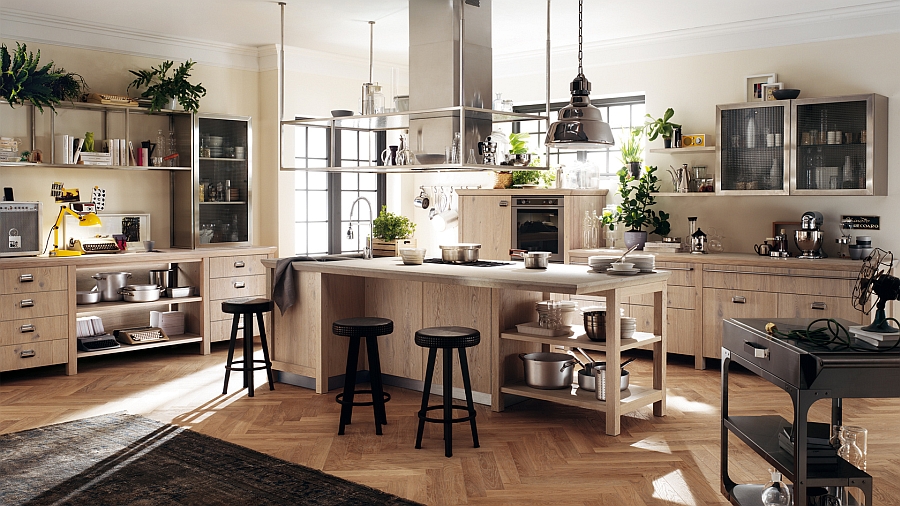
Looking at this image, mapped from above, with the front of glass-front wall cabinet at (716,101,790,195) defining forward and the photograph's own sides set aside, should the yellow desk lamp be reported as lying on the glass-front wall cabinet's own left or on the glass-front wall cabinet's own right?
on the glass-front wall cabinet's own right

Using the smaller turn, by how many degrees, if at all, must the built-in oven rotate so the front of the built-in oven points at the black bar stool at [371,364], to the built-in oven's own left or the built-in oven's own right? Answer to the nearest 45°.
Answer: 0° — it already faces it

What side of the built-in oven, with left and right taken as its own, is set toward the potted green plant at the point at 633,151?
left

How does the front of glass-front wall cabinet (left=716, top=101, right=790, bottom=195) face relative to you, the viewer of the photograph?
facing the viewer

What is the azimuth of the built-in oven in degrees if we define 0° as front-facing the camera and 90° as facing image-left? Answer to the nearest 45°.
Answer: approximately 0°

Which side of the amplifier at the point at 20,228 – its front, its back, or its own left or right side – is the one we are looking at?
front

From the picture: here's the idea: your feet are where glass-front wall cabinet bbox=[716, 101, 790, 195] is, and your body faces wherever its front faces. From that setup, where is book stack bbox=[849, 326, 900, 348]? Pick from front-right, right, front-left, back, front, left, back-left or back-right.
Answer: front

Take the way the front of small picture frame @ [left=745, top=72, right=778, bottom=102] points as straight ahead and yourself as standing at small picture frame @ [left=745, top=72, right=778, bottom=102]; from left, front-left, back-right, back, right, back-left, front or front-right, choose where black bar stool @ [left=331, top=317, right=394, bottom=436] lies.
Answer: front-right

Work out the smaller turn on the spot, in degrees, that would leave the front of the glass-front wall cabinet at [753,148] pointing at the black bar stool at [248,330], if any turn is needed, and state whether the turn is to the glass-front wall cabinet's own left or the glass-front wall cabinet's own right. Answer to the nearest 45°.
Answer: approximately 45° to the glass-front wall cabinet's own right

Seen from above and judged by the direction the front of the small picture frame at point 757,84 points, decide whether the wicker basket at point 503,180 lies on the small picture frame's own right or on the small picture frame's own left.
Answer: on the small picture frame's own right
